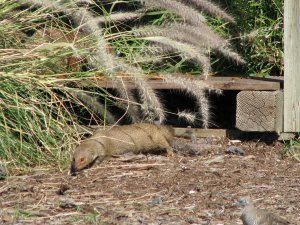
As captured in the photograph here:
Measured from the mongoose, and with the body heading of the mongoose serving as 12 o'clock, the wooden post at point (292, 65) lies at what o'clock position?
The wooden post is roughly at 6 o'clock from the mongoose.

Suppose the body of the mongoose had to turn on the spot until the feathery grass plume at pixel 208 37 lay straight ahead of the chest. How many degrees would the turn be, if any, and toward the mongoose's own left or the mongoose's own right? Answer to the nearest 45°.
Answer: approximately 135° to the mongoose's own right

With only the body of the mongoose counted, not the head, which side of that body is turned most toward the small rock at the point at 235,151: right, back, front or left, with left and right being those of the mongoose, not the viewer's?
back

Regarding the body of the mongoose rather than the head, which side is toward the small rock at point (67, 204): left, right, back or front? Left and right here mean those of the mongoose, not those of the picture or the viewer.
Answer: left

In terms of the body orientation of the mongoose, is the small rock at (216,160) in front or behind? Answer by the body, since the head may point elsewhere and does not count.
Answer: behind

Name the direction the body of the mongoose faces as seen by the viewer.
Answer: to the viewer's left

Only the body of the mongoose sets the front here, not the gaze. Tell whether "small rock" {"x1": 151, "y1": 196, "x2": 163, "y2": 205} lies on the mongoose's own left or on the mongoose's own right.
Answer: on the mongoose's own left
